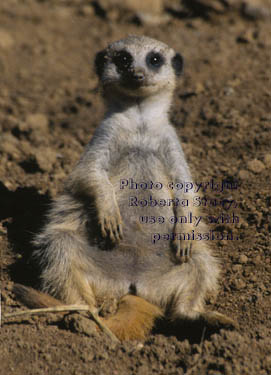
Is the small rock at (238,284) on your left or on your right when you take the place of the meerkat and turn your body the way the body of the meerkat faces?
on your left

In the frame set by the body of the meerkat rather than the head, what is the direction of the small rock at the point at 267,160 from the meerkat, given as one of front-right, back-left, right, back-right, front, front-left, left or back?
back-left

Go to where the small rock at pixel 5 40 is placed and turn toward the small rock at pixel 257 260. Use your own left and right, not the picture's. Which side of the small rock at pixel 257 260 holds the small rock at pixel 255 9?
left

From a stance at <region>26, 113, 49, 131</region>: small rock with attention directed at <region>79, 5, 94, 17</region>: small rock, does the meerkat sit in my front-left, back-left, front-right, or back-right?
back-right

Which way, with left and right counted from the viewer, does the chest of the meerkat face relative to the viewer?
facing the viewer

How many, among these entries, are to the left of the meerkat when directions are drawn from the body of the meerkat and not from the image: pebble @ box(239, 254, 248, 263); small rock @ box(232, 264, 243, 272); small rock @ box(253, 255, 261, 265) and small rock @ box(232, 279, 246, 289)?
4

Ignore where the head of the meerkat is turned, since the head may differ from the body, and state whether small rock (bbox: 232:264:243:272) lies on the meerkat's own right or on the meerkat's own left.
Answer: on the meerkat's own left

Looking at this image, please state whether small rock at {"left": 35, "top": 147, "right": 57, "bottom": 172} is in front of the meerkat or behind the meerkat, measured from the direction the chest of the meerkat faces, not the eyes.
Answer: behind
